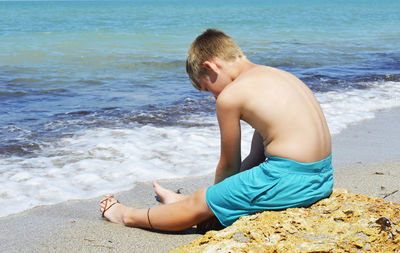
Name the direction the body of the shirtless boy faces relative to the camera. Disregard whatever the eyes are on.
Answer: to the viewer's left
